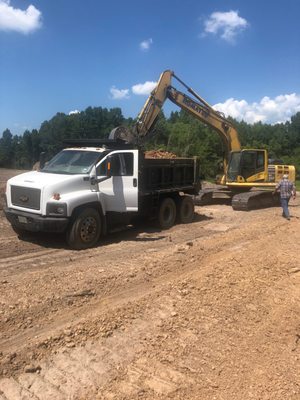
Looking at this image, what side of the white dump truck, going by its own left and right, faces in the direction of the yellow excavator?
back

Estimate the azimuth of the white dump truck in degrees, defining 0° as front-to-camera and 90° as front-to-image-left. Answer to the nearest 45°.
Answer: approximately 45°

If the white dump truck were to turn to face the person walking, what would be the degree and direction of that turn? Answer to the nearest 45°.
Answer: approximately 180°
